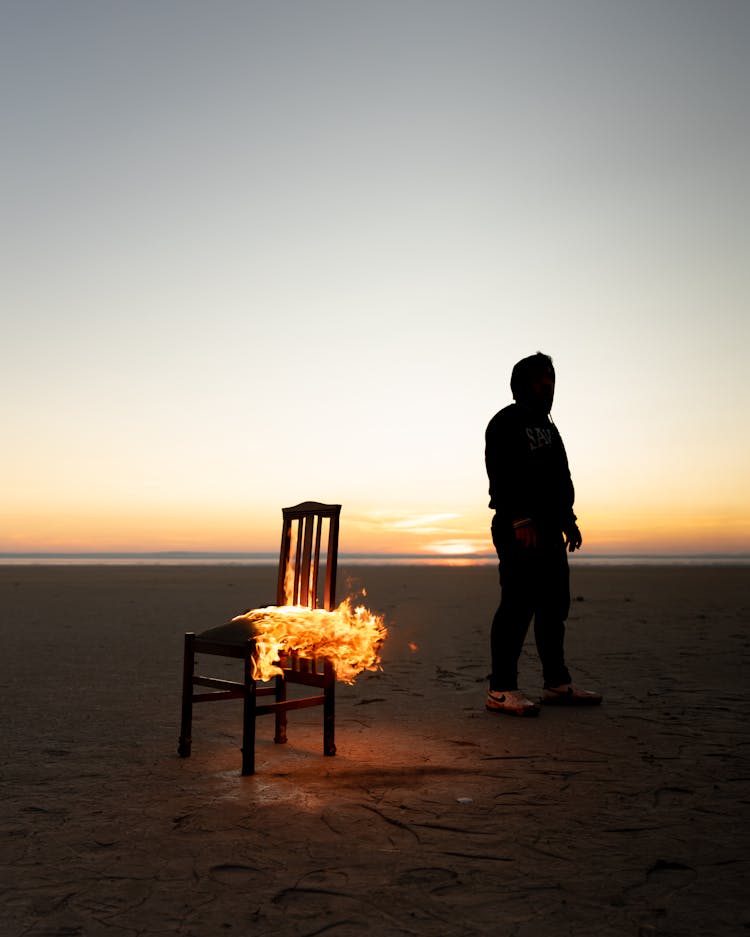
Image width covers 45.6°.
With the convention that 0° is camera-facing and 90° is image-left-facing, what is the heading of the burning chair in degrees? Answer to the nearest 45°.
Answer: approximately 45°

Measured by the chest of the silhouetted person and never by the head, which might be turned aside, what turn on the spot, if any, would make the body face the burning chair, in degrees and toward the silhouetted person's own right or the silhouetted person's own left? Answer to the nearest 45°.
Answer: approximately 90° to the silhouetted person's own right

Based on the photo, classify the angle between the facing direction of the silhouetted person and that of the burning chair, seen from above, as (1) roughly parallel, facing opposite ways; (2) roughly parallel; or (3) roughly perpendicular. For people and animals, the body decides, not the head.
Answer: roughly perpendicular

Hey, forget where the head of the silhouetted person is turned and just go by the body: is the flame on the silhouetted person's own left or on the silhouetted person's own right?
on the silhouetted person's own right

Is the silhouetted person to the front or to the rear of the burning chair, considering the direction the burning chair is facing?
to the rear
